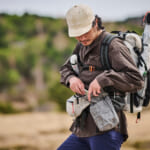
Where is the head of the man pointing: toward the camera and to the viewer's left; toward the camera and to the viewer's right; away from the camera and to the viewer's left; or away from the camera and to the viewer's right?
toward the camera and to the viewer's left

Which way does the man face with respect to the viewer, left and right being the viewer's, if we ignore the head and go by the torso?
facing the viewer and to the left of the viewer
